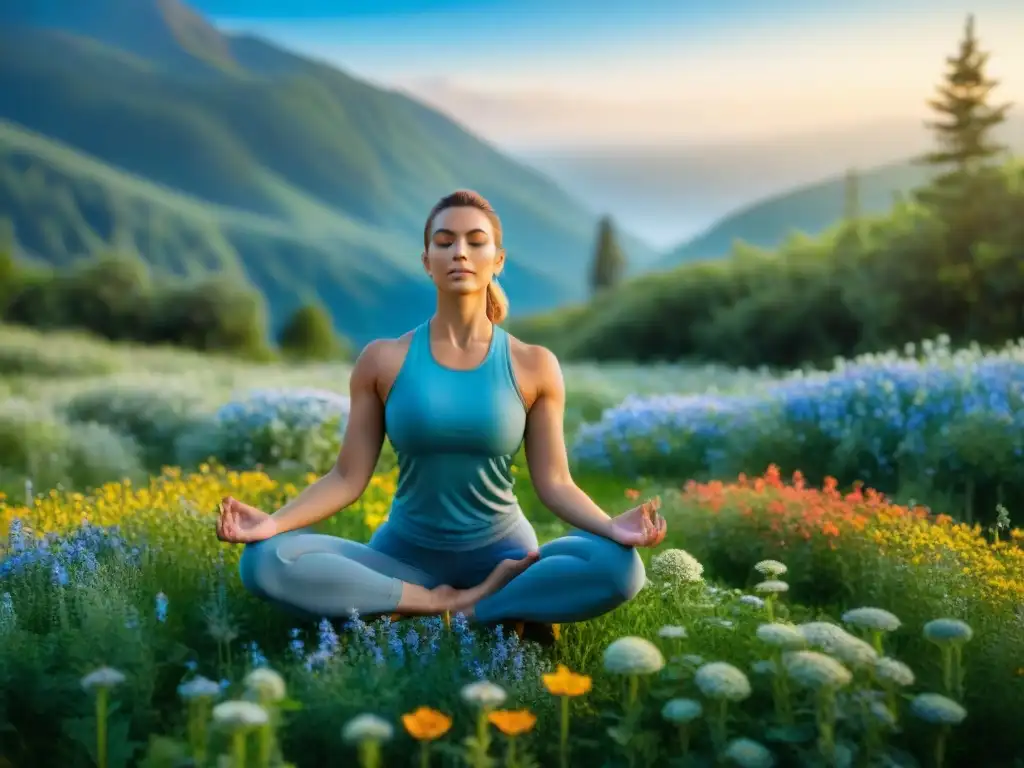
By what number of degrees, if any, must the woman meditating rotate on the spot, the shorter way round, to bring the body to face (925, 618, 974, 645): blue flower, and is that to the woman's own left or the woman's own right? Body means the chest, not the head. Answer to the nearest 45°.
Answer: approximately 45° to the woman's own left

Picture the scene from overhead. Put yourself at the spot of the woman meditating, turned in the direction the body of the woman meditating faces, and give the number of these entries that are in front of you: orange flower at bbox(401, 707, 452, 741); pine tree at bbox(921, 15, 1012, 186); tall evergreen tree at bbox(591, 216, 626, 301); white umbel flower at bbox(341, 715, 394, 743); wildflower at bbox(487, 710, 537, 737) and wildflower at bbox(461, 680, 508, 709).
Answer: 4

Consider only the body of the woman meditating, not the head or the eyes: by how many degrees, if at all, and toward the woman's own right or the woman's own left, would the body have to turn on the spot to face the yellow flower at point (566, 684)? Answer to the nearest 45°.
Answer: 0° — they already face it

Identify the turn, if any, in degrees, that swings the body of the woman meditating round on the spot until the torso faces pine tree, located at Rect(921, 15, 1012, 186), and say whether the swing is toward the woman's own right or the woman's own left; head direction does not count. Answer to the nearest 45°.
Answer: approximately 135° to the woman's own left

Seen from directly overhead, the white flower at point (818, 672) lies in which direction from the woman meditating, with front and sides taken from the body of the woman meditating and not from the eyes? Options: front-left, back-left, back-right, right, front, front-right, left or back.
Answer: front-left

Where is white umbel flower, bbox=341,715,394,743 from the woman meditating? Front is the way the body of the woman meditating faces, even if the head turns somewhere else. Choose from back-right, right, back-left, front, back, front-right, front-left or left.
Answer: front

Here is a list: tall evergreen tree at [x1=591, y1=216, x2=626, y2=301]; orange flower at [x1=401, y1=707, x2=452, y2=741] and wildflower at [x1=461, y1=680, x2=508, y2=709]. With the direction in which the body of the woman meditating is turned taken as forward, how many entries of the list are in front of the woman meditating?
2

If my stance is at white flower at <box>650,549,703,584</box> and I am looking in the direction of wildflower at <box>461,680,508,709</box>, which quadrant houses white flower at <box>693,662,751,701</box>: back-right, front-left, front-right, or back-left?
front-left

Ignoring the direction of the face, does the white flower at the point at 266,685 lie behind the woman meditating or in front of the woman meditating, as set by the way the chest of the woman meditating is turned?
in front

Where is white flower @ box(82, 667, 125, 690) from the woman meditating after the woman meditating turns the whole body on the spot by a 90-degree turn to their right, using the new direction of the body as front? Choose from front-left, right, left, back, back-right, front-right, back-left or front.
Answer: front-left

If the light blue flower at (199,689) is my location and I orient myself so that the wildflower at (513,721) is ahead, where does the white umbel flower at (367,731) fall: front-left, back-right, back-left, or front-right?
front-right

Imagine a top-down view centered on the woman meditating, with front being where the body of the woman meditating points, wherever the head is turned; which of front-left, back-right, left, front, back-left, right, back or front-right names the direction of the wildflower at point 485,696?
front

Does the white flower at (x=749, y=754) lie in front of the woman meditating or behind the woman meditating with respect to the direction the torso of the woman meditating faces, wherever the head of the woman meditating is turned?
in front

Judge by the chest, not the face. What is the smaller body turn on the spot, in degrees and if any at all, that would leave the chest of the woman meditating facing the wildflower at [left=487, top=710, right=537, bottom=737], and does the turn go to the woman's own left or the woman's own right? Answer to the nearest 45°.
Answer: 0° — they already face it

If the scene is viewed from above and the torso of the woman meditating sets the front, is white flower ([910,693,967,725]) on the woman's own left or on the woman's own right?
on the woman's own left

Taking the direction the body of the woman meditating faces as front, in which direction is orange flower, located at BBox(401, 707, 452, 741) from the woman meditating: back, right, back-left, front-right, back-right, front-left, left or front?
front

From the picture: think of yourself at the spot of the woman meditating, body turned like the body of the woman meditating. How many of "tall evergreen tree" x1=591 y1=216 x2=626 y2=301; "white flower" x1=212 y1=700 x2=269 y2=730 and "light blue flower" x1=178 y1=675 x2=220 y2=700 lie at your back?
1

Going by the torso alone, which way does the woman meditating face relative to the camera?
toward the camera
